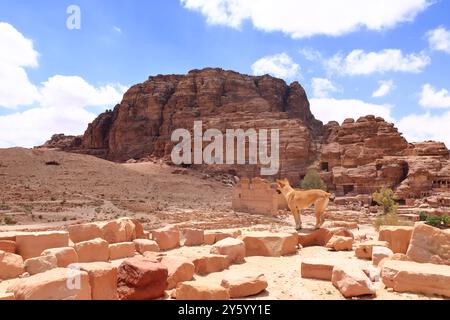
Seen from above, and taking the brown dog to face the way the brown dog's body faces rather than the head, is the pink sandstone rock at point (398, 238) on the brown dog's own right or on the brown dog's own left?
on the brown dog's own left

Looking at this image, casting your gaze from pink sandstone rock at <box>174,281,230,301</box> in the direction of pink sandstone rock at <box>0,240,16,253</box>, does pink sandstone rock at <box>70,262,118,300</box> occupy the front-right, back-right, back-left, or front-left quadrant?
front-left

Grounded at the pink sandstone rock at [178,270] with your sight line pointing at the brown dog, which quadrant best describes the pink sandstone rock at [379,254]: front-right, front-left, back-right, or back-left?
front-right

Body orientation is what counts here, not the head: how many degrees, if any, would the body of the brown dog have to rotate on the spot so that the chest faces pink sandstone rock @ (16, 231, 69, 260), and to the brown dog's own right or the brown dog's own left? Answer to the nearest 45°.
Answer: approximately 45° to the brown dog's own left

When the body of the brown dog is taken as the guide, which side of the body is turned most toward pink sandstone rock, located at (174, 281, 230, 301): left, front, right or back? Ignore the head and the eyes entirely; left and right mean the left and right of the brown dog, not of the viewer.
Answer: left

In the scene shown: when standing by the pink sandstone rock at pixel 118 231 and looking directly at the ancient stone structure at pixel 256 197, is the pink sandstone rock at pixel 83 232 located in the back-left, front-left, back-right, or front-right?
back-left

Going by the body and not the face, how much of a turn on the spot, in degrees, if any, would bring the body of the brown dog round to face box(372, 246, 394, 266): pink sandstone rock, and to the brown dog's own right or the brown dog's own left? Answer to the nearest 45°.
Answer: approximately 90° to the brown dog's own left

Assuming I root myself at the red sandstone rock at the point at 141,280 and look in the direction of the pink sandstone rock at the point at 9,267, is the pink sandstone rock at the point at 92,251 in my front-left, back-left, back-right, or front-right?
front-right

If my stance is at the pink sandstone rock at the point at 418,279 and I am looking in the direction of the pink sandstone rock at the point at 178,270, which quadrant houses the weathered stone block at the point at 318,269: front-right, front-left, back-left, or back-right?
front-right

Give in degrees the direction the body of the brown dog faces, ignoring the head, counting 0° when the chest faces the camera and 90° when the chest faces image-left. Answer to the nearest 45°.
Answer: approximately 90°

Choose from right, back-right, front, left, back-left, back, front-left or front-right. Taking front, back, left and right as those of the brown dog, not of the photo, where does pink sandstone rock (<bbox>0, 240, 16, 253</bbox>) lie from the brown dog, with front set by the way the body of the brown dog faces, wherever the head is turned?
front-left

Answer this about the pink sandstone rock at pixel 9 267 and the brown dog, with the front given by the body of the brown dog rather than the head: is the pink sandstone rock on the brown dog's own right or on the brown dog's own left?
on the brown dog's own left

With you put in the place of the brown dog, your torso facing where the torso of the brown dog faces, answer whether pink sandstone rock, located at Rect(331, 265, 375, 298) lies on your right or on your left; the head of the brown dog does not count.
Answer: on your left

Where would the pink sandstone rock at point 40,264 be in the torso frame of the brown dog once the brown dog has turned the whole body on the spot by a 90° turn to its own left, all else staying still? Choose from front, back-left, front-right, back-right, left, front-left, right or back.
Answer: front-right

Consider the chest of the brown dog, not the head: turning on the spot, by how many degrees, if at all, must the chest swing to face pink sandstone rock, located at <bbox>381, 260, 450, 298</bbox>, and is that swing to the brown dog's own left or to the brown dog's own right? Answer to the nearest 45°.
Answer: approximately 90° to the brown dog's own left

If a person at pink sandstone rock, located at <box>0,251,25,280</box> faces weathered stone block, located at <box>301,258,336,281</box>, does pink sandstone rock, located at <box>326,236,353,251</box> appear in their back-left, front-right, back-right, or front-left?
front-left

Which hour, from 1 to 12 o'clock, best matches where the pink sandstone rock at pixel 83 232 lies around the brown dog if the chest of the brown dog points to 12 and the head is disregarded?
The pink sandstone rock is roughly at 11 o'clock from the brown dog.

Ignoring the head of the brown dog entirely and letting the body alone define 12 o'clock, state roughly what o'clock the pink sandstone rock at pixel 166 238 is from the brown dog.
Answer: The pink sandstone rock is roughly at 11 o'clock from the brown dog.

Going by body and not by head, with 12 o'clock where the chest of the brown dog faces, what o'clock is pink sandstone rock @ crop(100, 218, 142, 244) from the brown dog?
The pink sandstone rock is roughly at 11 o'clock from the brown dog.

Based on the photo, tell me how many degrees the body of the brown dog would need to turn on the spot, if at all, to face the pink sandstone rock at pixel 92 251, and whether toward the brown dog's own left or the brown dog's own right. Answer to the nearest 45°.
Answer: approximately 45° to the brown dog's own left
